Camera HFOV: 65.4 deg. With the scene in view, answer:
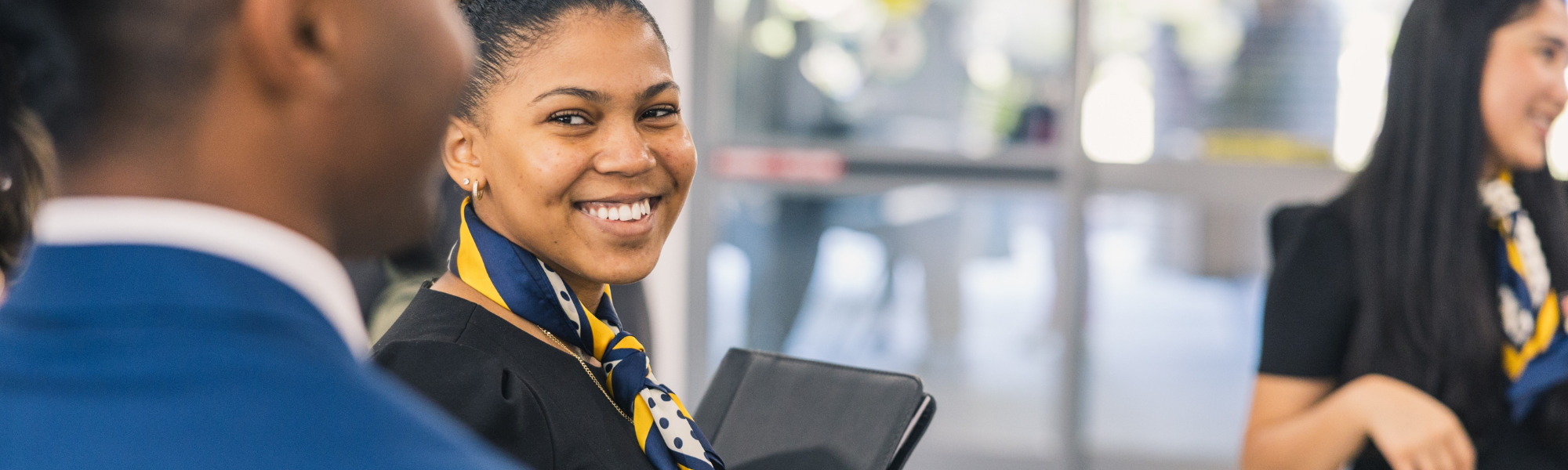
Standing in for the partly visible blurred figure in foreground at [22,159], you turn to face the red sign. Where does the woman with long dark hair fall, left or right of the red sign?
right

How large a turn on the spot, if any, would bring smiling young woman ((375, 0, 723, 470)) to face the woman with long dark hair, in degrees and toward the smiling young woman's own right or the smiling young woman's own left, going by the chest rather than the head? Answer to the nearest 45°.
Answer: approximately 45° to the smiling young woman's own left

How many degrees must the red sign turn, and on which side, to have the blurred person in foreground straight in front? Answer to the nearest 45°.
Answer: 0° — it already faces them

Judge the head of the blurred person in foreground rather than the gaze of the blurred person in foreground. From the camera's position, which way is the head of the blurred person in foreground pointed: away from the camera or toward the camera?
away from the camera

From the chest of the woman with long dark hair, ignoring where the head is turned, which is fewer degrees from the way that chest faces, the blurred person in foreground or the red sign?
the blurred person in foreground

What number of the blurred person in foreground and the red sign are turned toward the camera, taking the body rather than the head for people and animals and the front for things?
1

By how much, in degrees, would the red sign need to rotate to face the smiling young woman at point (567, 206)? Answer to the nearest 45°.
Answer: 0° — it already faces them

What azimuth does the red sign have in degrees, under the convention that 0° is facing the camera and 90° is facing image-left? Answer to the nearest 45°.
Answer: approximately 0°

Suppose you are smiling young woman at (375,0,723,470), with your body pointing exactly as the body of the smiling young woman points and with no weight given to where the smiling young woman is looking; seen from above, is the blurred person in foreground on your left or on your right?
on your right

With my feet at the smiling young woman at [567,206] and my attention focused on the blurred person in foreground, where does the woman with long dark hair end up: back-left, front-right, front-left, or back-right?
back-left
